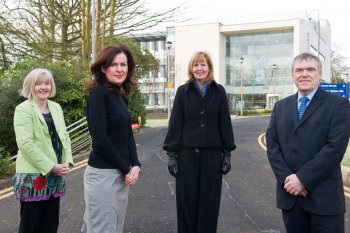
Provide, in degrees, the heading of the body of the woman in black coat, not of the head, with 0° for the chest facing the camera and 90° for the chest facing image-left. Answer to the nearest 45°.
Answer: approximately 0°

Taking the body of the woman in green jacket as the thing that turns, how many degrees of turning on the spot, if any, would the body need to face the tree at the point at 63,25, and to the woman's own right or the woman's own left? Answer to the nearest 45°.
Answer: approximately 135° to the woman's own left

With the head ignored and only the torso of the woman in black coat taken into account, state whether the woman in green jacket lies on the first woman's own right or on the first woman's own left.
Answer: on the first woman's own right

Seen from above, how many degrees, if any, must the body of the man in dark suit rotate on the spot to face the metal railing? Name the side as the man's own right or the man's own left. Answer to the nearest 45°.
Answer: approximately 90° to the man's own right

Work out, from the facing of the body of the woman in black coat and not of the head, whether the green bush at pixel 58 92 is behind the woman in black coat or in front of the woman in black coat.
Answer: behind

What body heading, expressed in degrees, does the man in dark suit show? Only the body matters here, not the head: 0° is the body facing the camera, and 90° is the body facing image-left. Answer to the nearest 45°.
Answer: approximately 45°

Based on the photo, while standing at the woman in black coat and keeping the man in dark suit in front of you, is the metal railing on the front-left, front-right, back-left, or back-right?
back-left

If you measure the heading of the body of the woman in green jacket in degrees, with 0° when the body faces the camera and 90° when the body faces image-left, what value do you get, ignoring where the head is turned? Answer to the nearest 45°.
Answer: approximately 315°

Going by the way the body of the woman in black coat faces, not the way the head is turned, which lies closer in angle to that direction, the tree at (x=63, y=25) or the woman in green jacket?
the woman in green jacket

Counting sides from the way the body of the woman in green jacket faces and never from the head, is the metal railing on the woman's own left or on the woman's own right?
on the woman's own left

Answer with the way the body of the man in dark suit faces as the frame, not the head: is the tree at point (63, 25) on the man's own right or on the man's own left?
on the man's own right

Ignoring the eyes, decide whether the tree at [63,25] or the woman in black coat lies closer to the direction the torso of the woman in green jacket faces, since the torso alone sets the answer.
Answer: the woman in black coat

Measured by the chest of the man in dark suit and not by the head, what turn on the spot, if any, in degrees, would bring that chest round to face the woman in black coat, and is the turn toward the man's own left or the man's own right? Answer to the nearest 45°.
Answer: approximately 90° to the man's own right
